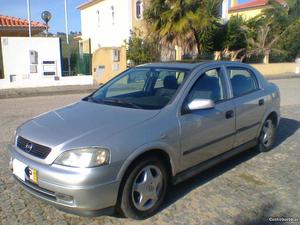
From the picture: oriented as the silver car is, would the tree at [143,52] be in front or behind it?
behind

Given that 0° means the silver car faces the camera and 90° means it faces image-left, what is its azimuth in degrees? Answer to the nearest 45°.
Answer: approximately 45°

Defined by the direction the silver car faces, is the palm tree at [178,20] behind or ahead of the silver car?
behind

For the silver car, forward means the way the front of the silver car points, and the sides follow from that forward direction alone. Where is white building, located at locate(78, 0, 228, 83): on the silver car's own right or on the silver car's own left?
on the silver car's own right

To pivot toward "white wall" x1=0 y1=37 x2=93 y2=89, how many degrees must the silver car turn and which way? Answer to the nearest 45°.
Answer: approximately 135° to its right
